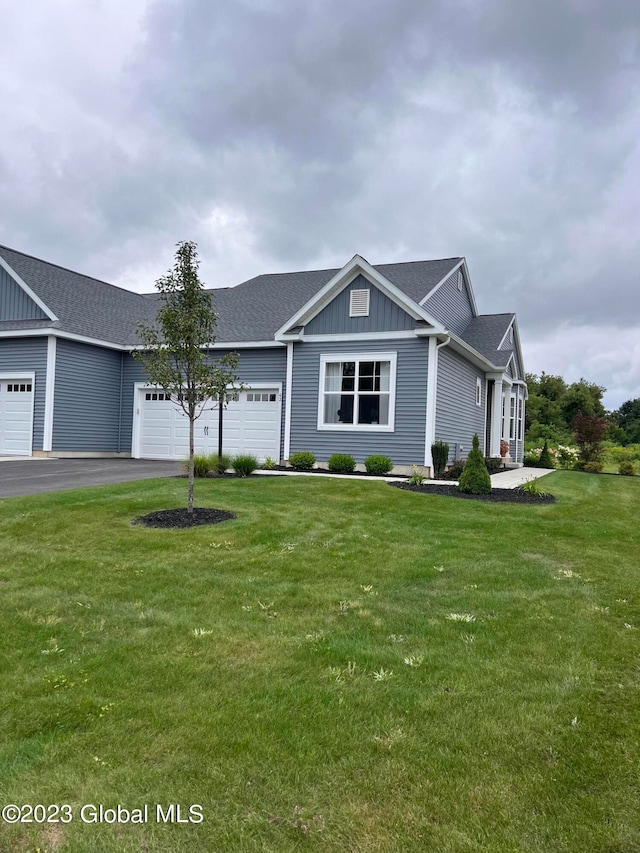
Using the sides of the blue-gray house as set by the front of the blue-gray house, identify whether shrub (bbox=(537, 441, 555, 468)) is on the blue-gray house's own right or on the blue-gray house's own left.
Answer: on the blue-gray house's own left

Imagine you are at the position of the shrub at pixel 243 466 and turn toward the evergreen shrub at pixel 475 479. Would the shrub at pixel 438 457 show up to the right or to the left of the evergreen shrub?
left

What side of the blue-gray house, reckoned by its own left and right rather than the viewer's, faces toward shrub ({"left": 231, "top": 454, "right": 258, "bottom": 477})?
front

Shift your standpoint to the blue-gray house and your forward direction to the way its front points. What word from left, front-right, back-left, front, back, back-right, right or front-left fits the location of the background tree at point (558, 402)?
back-left

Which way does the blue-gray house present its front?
toward the camera

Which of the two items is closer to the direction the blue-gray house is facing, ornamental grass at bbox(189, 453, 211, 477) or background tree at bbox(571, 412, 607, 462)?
the ornamental grass

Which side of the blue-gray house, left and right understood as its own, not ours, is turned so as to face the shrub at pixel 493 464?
left

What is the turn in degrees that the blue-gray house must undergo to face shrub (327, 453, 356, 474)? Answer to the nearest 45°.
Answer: approximately 45° to its left

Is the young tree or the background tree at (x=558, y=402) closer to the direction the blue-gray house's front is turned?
the young tree

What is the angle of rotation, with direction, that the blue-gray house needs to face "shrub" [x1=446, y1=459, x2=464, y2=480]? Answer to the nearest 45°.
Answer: approximately 45° to its left

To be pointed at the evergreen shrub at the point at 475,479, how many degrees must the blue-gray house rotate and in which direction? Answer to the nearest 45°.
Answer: approximately 45° to its left

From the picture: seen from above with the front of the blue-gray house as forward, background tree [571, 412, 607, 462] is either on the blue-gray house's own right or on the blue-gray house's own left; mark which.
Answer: on the blue-gray house's own left

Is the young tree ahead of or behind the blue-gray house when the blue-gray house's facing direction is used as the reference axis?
ahead
